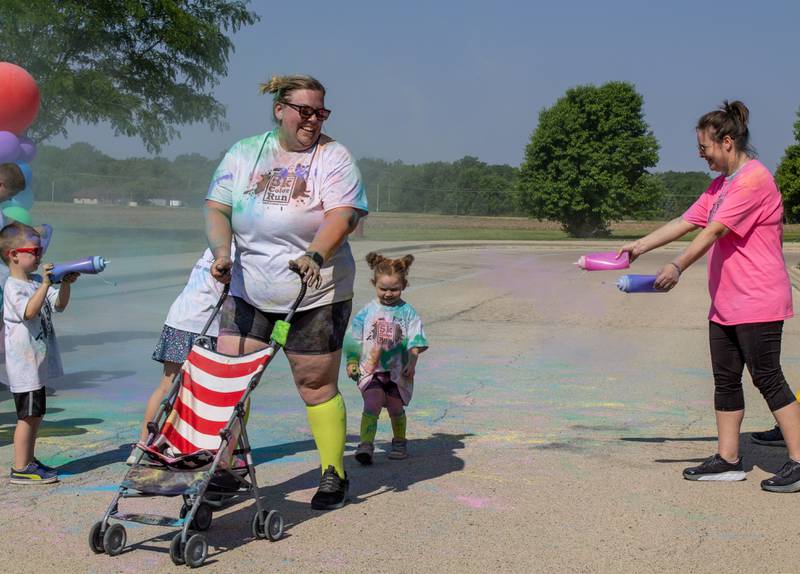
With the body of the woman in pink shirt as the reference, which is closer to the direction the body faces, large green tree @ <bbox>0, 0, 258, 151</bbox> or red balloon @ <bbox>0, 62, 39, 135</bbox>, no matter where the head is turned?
the red balloon

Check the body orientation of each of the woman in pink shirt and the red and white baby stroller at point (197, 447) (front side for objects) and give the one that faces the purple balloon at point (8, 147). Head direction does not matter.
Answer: the woman in pink shirt

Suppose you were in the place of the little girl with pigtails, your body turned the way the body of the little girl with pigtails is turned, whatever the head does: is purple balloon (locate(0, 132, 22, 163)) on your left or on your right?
on your right

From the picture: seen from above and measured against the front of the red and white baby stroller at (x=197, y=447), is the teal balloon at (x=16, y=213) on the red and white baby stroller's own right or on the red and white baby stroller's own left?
on the red and white baby stroller's own right

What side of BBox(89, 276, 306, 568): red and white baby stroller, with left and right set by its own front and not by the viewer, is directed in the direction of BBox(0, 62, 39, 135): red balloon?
right

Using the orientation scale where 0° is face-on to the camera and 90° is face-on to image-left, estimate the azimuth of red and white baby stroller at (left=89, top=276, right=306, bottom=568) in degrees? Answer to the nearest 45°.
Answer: approximately 45°

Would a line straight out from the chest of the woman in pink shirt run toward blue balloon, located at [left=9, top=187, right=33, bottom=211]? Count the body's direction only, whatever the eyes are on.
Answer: yes

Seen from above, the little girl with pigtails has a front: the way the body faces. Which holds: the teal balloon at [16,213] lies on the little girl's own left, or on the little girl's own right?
on the little girl's own right

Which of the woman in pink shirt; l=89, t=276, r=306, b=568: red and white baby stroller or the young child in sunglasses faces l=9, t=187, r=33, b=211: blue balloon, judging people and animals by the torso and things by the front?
the woman in pink shirt

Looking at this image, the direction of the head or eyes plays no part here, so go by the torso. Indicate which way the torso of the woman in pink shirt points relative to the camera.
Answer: to the viewer's left

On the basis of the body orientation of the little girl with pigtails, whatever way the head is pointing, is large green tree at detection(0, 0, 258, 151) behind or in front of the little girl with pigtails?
behind

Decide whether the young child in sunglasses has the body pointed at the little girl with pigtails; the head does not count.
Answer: yes

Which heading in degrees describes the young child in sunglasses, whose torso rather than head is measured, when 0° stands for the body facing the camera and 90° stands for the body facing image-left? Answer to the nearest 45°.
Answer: approximately 270°

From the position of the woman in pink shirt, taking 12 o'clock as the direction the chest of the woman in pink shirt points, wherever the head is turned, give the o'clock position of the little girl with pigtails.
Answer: The little girl with pigtails is roughly at 12 o'clock from the woman in pink shirt.
